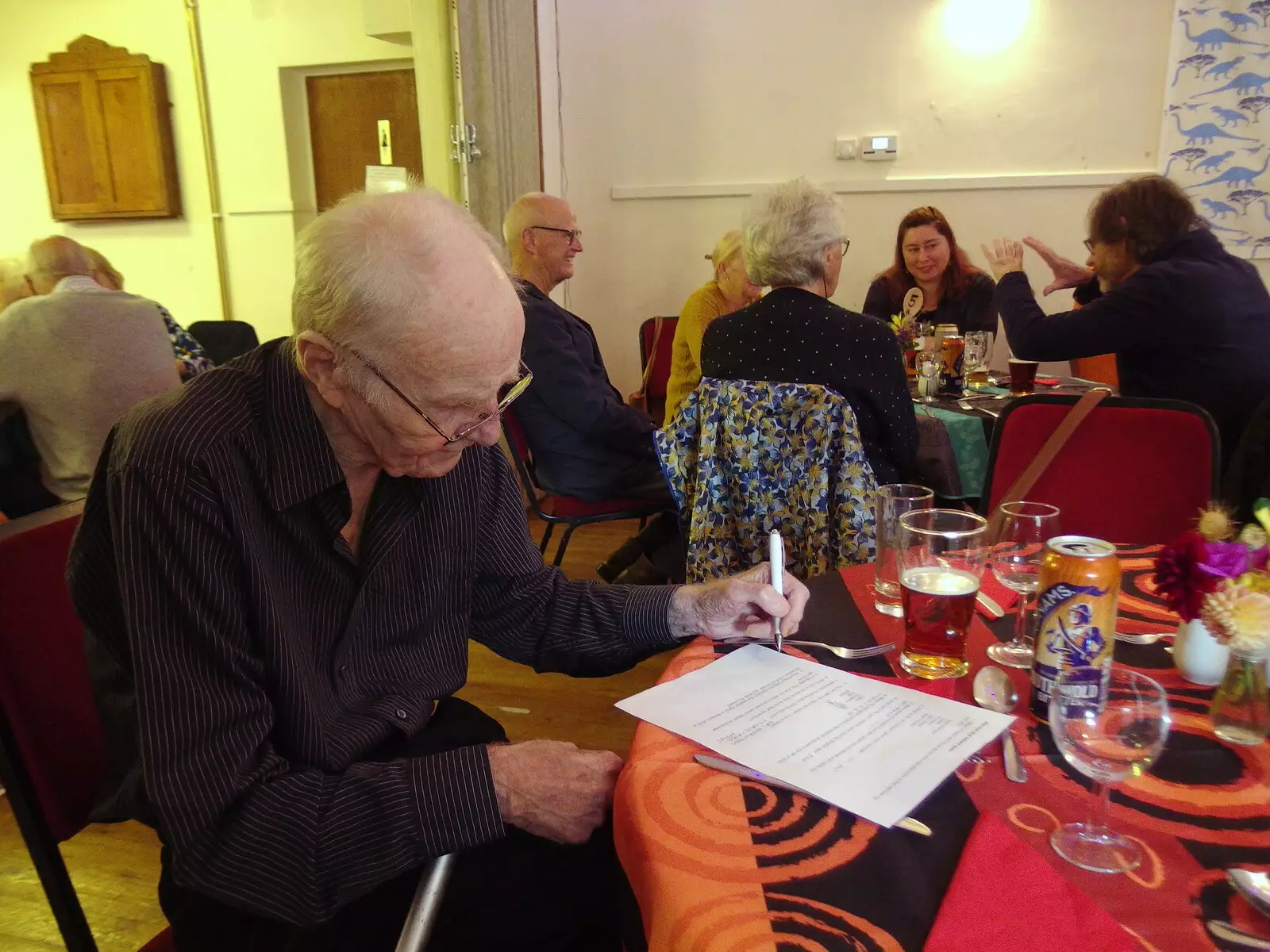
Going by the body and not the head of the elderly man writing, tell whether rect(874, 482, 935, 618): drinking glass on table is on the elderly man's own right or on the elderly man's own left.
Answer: on the elderly man's own left

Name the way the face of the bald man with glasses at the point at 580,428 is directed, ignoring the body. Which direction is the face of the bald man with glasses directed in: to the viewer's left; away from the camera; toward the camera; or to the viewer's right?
to the viewer's right

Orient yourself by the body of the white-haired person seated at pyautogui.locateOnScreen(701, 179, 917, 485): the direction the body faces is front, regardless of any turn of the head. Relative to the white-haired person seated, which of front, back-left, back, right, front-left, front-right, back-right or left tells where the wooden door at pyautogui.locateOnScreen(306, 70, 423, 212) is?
left

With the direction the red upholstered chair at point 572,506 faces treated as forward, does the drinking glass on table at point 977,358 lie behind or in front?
in front

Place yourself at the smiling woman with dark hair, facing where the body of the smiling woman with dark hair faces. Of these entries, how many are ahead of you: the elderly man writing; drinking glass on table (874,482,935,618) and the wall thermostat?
2

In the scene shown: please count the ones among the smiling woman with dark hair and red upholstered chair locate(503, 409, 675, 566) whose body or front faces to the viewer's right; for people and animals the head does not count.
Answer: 1

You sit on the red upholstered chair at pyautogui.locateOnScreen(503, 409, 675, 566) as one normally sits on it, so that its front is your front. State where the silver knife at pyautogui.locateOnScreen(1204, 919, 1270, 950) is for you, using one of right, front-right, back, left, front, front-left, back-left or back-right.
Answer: right

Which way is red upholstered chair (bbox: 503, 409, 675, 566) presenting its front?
to the viewer's right

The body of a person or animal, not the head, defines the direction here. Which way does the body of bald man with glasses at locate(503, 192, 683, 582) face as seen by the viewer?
to the viewer's right

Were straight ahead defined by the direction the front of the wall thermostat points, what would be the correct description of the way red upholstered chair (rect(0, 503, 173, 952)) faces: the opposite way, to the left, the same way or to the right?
to the left

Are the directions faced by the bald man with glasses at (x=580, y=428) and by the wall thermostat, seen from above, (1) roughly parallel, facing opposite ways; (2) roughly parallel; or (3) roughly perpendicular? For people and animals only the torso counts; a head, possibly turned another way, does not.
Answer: roughly perpendicular
